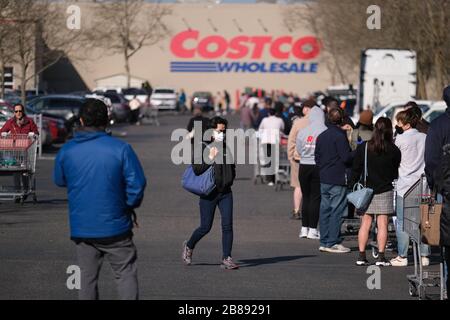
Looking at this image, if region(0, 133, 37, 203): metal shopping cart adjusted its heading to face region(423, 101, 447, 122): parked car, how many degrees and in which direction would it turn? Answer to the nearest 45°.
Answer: approximately 135° to its left

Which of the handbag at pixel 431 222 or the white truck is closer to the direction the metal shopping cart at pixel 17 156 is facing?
the handbag

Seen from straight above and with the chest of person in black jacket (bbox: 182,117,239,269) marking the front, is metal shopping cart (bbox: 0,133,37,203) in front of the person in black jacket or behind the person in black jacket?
behind

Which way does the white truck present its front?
away from the camera

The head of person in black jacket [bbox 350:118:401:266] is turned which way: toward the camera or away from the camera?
away from the camera

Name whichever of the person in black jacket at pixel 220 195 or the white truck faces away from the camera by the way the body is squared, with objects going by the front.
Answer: the white truck

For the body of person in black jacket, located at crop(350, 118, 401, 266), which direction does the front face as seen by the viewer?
away from the camera

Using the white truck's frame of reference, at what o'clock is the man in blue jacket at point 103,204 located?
The man in blue jacket is roughly at 6 o'clock from the white truck.
